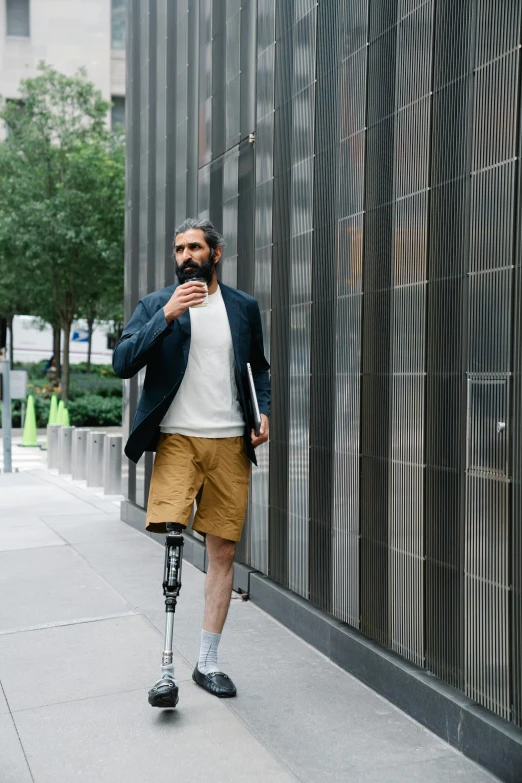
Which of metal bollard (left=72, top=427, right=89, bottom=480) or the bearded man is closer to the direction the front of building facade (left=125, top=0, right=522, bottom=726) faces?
the bearded man

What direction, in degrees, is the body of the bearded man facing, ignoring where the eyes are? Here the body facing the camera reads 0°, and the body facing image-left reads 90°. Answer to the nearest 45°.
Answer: approximately 0°

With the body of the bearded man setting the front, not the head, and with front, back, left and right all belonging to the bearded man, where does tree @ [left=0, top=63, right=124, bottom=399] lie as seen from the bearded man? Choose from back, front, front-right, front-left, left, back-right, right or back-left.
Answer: back

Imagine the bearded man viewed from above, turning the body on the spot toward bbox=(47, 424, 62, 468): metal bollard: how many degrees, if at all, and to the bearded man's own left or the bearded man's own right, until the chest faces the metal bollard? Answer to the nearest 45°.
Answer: approximately 180°

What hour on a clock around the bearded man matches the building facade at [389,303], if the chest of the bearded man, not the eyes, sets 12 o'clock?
The building facade is roughly at 9 o'clock from the bearded man.

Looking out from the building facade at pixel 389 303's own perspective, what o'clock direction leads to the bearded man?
The bearded man is roughly at 1 o'clock from the building facade.

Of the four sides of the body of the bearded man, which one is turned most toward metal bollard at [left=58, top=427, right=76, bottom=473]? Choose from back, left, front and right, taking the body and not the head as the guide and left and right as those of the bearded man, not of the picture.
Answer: back

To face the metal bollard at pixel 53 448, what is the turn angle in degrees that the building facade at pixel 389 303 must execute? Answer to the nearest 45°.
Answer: approximately 90° to its right

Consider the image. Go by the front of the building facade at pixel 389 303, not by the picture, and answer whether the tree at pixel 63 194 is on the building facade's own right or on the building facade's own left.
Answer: on the building facade's own right

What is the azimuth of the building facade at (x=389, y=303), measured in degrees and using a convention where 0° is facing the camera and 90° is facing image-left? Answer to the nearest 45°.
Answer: approximately 45°
